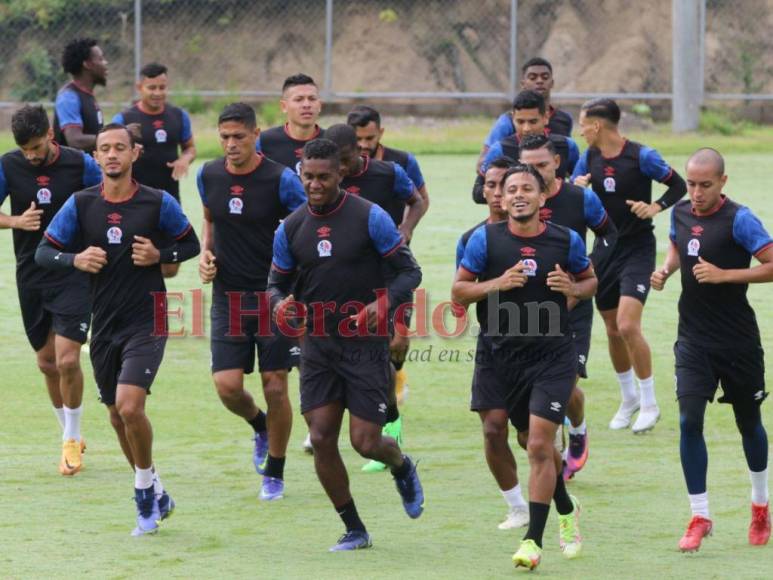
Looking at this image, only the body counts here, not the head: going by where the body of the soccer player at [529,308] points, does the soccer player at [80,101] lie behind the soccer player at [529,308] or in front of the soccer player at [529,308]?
behind

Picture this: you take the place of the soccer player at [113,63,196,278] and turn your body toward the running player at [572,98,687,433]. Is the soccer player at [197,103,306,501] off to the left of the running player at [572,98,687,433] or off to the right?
right

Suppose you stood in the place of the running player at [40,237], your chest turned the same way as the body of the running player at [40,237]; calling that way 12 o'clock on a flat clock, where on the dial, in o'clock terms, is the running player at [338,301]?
the running player at [338,301] is roughly at 11 o'clock from the running player at [40,237].

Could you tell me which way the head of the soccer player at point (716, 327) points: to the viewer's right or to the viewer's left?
to the viewer's left

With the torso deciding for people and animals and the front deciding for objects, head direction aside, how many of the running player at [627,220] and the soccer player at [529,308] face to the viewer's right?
0

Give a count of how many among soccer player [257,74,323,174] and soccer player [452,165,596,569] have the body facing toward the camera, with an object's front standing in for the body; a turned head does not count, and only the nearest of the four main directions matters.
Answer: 2

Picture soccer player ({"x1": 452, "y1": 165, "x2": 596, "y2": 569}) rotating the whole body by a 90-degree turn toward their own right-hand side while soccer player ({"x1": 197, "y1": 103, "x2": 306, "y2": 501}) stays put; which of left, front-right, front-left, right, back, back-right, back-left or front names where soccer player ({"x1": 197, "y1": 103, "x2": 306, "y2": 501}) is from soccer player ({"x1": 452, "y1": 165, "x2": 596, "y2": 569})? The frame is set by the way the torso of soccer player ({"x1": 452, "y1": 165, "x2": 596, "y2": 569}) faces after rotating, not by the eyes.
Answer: front-right

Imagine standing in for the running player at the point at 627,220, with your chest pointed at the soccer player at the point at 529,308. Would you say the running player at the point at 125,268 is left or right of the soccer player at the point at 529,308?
right
